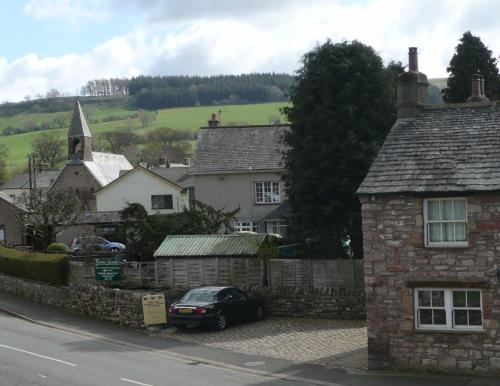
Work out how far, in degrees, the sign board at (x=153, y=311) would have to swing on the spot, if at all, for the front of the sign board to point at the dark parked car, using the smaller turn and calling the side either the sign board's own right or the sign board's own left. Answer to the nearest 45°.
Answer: approximately 45° to the sign board's own left

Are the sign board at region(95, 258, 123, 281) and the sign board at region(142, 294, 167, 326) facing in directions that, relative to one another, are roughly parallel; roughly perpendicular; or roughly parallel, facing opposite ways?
roughly parallel

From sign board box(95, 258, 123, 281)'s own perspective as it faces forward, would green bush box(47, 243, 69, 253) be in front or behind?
behind

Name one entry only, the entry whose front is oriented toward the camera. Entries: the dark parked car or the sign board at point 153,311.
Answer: the sign board

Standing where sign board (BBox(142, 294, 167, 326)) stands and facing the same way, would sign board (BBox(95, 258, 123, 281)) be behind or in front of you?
behind

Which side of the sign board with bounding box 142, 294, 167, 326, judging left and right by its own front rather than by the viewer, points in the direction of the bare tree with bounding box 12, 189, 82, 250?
back

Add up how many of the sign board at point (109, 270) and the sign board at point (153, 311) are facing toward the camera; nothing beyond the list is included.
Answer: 2

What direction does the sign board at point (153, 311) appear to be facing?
toward the camera
